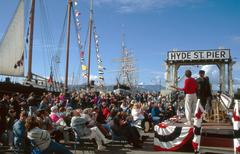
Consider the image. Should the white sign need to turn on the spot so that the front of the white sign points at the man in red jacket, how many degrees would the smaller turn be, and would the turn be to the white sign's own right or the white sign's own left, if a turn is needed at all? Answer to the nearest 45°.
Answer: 0° — it already faces them

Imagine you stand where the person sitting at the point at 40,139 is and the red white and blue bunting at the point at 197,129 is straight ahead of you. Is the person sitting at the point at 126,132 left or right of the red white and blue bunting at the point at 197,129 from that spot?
left

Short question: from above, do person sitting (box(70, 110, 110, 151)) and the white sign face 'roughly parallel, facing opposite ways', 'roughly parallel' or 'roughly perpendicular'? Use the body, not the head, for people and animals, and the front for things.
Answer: roughly perpendicular

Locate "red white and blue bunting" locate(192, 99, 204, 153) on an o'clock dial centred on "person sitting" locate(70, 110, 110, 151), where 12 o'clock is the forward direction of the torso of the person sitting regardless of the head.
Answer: The red white and blue bunting is roughly at 1 o'clock from the person sitting.

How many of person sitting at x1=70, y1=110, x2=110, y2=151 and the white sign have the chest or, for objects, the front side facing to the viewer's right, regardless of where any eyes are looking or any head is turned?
1

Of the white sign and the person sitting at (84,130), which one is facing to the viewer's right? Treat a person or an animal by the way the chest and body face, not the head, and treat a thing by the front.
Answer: the person sitting

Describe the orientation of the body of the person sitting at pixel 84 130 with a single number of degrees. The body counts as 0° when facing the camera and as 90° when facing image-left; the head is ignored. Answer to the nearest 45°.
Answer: approximately 270°

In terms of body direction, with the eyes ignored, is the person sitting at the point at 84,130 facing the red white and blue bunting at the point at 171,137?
yes

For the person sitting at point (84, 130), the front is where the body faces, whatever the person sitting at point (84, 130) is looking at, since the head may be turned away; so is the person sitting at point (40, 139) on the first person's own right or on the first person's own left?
on the first person's own right
